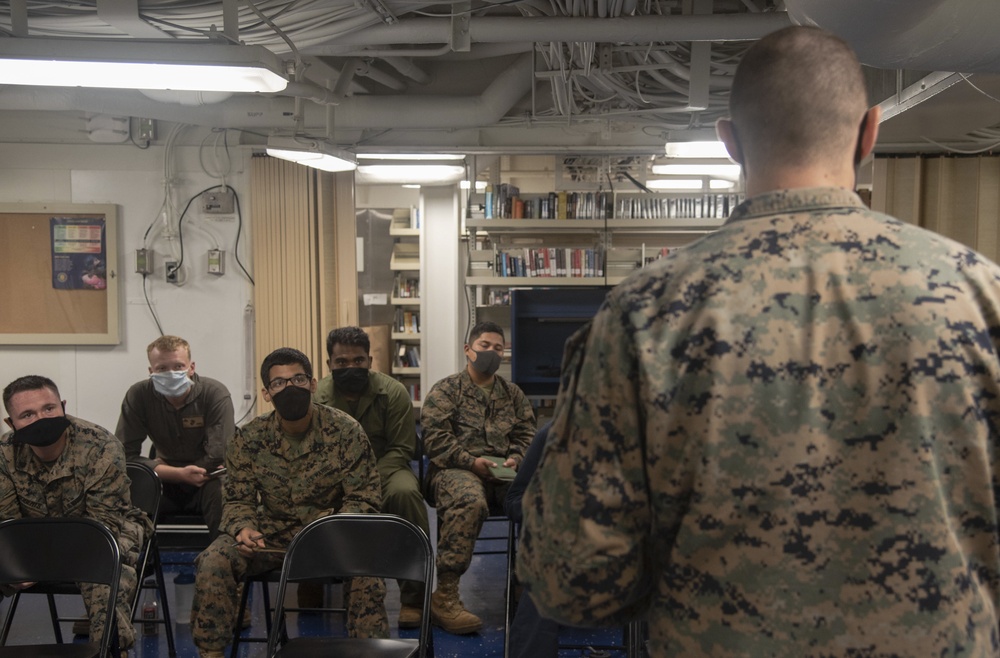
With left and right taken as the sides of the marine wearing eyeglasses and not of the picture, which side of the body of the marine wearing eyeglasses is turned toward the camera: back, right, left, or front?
front

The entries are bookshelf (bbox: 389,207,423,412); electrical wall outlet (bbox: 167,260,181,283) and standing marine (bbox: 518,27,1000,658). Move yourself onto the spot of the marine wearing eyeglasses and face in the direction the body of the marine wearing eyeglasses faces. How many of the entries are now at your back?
2

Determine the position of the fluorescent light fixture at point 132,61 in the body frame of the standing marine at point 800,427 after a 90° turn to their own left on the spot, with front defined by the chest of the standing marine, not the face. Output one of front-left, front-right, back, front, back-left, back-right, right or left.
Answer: front-right

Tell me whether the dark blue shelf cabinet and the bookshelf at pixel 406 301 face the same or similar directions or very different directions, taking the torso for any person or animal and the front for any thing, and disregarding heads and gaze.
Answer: same or similar directions

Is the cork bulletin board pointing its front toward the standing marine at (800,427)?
yes

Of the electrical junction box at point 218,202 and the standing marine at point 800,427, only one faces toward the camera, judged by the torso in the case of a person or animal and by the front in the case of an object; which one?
the electrical junction box

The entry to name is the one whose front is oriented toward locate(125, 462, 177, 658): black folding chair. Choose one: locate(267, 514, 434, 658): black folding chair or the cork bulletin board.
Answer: the cork bulletin board

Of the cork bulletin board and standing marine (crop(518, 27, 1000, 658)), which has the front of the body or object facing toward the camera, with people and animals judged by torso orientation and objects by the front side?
the cork bulletin board

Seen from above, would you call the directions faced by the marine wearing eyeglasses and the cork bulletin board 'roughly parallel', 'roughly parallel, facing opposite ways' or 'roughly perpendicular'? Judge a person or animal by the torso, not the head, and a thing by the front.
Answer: roughly parallel

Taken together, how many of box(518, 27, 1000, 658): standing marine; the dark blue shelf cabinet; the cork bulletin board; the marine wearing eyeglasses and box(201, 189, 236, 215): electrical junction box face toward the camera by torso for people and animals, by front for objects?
4

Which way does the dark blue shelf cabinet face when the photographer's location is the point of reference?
facing the viewer

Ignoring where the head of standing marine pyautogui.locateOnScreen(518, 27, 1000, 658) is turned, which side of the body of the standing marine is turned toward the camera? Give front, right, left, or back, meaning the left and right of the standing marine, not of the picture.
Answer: back

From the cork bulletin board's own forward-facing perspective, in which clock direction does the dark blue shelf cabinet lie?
The dark blue shelf cabinet is roughly at 8 o'clock from the cork bulletin board.

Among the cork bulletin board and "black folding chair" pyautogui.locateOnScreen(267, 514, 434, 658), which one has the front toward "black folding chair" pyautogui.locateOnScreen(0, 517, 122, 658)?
the cork bulletin board

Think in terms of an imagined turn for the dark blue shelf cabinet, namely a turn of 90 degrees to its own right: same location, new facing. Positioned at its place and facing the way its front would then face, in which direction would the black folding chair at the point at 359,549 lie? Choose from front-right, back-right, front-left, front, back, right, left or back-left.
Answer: left
